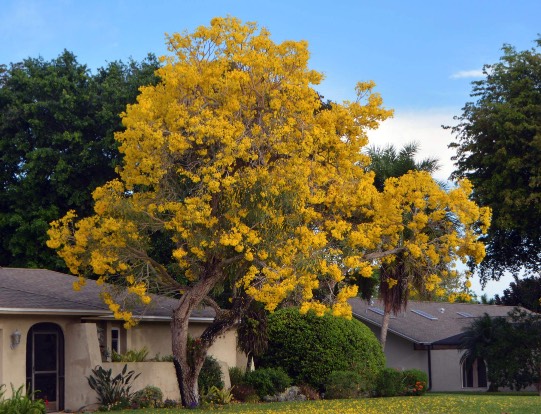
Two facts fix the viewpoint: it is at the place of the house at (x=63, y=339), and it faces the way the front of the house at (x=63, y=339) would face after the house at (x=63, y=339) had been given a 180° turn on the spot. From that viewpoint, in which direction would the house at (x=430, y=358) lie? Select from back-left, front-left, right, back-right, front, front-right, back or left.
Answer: front-right

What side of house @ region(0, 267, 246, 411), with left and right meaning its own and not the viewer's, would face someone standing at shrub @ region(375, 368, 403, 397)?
left

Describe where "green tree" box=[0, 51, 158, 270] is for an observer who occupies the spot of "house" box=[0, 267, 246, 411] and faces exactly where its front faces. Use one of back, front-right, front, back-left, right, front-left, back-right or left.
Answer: back

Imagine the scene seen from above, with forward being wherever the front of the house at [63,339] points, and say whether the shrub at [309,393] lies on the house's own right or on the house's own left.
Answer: on the house's own left

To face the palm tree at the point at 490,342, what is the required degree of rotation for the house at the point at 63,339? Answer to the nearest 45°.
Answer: approximately 135° to its left

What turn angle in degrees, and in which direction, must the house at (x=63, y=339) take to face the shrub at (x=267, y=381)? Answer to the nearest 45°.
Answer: approximately 135° to its left

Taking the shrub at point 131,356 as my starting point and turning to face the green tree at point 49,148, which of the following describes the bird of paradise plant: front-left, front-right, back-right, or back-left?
back-left

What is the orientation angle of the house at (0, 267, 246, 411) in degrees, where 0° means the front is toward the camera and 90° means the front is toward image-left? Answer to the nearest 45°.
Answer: approximately 0°

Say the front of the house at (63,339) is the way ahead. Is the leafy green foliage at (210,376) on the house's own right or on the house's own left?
on the house's own left
